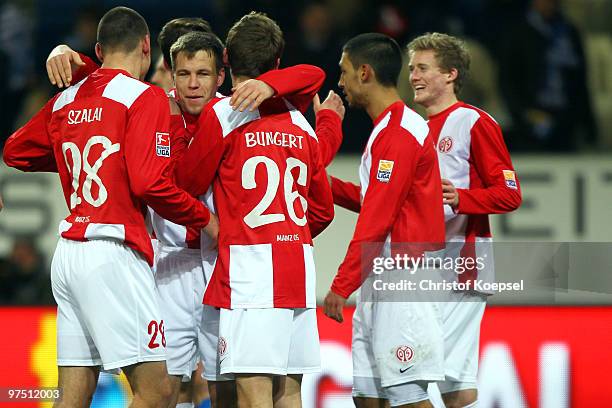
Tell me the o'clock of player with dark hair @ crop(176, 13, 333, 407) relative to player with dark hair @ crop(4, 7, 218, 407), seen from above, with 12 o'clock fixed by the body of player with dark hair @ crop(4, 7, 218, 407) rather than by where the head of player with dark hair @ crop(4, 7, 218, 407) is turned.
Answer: player with dark hair @ crop(176, 13, 333, 407) is roughly at 2 o'clock from player with dark hair @ crop(4, 7, 218, 407).

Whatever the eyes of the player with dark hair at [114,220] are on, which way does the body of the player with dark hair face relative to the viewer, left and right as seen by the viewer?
facing away from the viewer and to the right of the viewer

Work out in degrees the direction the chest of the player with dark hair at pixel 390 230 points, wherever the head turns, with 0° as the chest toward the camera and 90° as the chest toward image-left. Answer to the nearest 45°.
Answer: approximately 90°

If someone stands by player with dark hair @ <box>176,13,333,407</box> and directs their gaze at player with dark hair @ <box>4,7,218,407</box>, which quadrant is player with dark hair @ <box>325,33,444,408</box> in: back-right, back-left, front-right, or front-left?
back-right

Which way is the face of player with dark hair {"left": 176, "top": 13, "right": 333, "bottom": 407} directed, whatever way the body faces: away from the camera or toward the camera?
away from the camera

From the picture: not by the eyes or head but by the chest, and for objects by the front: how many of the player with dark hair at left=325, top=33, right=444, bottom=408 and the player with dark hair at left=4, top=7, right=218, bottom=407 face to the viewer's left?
1

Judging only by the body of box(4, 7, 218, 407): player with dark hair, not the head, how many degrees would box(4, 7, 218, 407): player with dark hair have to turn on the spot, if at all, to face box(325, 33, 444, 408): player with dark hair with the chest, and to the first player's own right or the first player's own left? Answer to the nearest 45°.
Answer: approximately 45° to the first player's own right

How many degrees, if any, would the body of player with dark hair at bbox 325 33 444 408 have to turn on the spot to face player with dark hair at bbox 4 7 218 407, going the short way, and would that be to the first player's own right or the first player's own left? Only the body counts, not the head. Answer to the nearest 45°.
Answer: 0° — they already face them

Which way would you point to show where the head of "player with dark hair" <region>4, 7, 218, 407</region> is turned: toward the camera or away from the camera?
away from the camera

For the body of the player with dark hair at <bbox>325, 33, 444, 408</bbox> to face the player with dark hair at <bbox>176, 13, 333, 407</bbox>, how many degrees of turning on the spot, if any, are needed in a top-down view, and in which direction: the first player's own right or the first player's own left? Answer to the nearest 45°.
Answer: approximately 45° to the first player's own left
